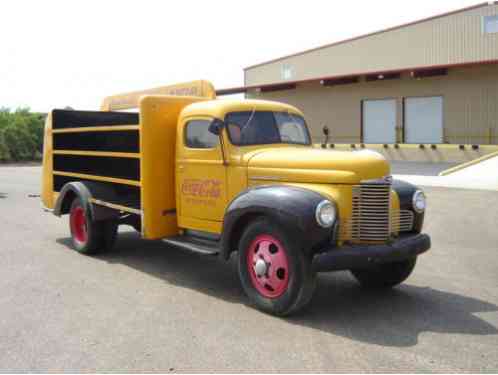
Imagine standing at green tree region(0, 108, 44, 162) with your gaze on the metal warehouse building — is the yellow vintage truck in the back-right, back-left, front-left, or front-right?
front-right

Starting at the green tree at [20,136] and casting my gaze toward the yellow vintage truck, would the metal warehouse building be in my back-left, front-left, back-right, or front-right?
front-left

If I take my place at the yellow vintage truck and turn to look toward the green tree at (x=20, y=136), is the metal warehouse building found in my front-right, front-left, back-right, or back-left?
front-right

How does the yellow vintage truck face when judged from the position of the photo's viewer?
facing the viewer and to the right of the viewer

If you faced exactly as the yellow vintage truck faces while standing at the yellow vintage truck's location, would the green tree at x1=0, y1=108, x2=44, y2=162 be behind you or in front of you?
behind

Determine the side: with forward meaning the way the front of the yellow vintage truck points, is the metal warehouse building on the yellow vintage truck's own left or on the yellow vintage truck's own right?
on the yellow vintage truck's own left
